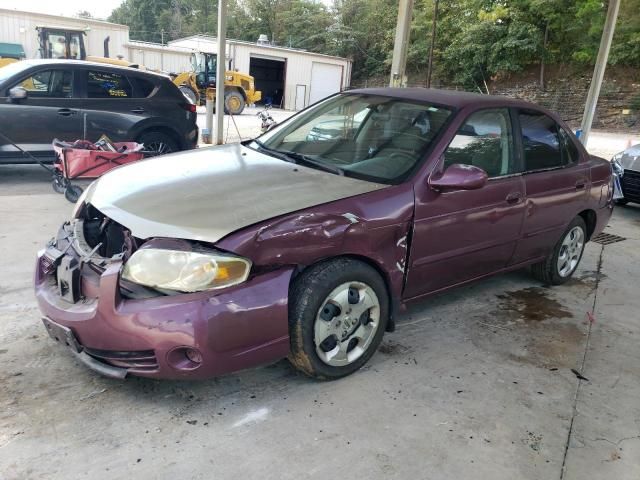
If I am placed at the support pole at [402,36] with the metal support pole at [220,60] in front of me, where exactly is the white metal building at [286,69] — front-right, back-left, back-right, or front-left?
front-right

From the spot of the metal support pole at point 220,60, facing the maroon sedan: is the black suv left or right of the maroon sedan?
right

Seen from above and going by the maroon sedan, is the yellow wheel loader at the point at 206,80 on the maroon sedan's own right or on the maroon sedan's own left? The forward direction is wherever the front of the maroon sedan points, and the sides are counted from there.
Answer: on the maroon sedan's own right

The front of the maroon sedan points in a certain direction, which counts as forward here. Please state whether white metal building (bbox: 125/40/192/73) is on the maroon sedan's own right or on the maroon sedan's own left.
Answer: on the maroon sedan's own right

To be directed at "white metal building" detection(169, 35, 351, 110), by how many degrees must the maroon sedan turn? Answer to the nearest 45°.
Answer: approximately 135° to its right

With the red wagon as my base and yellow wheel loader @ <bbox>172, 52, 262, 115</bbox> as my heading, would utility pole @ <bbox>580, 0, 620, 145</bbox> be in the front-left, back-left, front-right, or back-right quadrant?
front-right

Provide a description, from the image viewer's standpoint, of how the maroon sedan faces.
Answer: facing the viewer and to the left of the viewer

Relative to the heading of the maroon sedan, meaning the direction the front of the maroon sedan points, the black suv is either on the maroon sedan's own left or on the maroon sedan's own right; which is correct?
on the maroon sedan's own right

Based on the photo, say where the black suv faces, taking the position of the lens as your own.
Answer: facing to the left of the viewer

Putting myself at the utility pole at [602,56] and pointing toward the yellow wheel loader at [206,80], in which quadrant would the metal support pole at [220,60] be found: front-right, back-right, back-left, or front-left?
front-left
